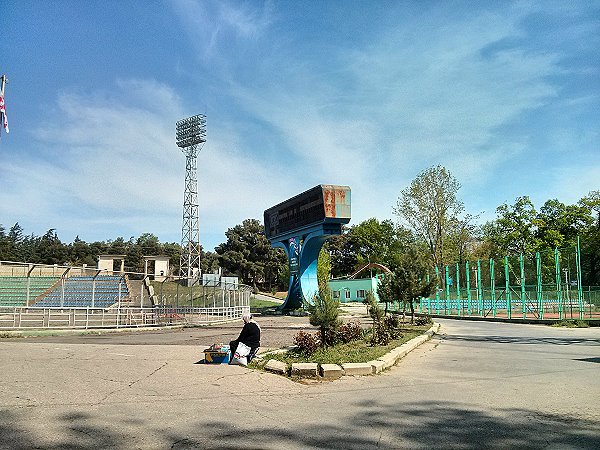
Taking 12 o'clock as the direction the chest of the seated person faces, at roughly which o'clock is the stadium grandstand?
The stadium grandstand is roughly at 2 o'clock from the seated person.

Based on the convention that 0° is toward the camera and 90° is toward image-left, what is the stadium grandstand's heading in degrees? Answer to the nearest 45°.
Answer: approximately 0°

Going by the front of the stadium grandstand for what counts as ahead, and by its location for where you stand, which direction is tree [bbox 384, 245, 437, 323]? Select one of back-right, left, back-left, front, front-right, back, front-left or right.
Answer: front-left

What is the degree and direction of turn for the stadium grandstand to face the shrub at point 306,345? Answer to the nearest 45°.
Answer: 0° — it already faces it

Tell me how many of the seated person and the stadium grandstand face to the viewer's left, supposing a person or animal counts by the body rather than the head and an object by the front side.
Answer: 1

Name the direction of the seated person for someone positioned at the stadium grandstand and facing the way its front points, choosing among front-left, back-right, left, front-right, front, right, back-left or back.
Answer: front

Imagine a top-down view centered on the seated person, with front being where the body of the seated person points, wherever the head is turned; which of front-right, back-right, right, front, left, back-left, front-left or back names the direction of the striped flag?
front-right

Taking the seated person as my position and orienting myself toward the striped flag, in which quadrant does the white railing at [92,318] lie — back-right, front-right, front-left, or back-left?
front-right

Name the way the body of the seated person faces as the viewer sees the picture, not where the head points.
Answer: to the viewer's left
